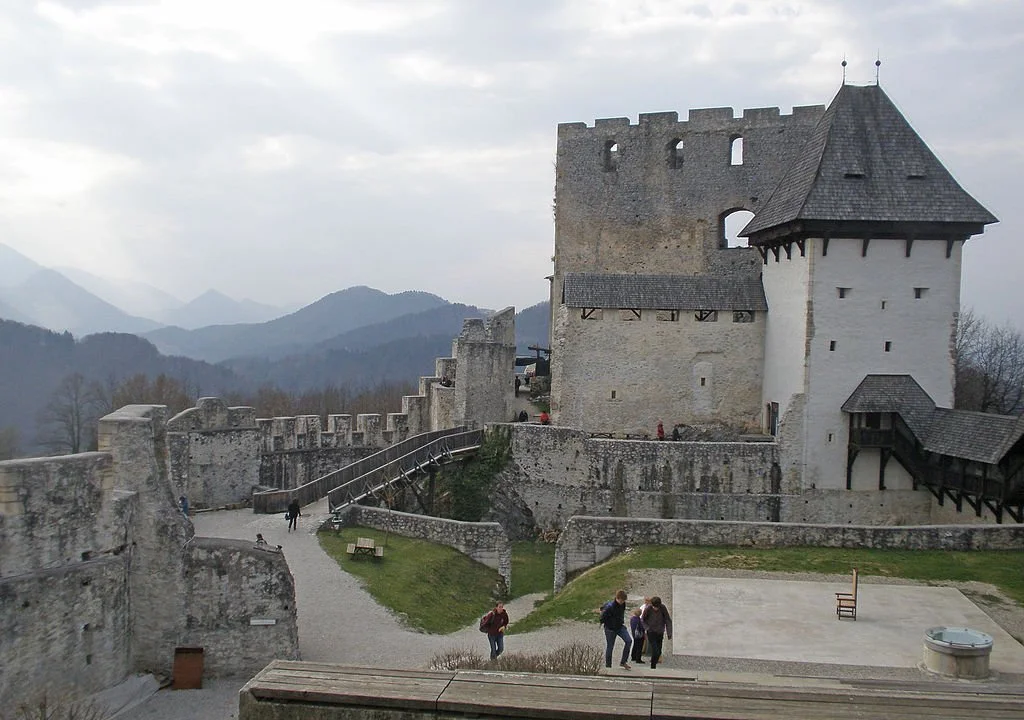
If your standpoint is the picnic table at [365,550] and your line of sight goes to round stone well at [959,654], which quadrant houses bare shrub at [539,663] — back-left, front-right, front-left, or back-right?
front-right

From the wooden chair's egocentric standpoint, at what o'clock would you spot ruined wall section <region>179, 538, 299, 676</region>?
The ruined wall section is roughly at 11 o'clock from the wooden chair.

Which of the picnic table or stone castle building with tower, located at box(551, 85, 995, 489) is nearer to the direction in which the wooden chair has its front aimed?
the picnic table

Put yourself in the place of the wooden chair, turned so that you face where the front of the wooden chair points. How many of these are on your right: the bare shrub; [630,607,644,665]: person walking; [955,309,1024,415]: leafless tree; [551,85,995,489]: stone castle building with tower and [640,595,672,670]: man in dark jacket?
2

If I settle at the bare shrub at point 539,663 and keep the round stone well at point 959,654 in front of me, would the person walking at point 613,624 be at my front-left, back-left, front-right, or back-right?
front-left

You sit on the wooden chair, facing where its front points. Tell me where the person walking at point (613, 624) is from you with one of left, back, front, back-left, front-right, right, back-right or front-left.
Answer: front-left

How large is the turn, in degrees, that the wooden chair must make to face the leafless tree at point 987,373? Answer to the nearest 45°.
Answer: approximately 90° to its right

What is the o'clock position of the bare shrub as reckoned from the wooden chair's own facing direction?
The bare shrub is roughly at 10 o'clock from the wooden chair.

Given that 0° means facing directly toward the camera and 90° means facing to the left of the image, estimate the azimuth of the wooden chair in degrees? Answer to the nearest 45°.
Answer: approximately 90°

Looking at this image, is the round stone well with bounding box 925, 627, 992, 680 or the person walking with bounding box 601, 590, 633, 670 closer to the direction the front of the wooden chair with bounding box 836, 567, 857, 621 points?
the person walking
